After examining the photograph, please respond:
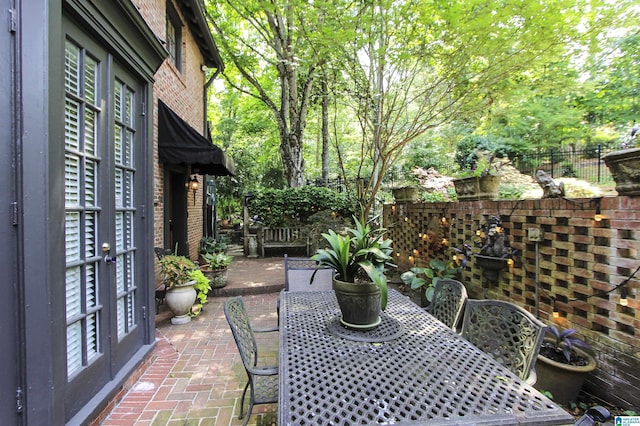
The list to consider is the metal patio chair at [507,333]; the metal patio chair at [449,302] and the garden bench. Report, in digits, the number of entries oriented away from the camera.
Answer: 0

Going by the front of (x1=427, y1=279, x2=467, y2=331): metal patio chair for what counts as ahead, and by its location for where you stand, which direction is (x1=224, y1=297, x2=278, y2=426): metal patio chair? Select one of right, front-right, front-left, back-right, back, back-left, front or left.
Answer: front

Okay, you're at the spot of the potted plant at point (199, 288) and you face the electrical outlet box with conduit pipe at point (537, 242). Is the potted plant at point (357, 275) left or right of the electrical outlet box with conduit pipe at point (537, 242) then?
right

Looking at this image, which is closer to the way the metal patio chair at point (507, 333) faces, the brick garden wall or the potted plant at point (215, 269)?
the potted plant

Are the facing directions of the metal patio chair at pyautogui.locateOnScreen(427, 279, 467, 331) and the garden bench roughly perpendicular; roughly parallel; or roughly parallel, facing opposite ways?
roughly perpendicular

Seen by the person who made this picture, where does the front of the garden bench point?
facing the viewer

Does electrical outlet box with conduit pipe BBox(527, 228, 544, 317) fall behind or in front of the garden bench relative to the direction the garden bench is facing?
in front

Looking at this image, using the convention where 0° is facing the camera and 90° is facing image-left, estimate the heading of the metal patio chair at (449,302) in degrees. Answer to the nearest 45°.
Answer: approximately 45°

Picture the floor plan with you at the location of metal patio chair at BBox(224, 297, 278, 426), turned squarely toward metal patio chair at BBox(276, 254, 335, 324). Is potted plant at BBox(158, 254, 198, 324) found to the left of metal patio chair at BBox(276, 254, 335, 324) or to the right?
left

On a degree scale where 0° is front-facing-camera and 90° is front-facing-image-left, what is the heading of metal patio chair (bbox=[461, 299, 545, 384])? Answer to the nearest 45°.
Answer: approximately 45°

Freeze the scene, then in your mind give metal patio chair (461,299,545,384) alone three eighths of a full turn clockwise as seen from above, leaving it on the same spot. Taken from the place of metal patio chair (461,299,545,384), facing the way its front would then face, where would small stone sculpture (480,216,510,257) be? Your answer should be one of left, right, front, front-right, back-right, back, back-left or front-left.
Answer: front

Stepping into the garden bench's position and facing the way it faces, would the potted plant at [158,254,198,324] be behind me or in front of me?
in front

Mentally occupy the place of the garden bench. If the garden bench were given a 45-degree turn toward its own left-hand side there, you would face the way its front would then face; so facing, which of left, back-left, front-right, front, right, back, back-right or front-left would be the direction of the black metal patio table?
front-right

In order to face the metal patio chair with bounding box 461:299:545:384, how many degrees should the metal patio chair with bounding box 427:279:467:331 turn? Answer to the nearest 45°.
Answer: approximately 90° to its left

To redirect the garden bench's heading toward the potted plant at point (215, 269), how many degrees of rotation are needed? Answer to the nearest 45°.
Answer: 0° — it already faces it

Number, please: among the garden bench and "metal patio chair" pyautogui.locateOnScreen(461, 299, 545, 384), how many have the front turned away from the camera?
0
